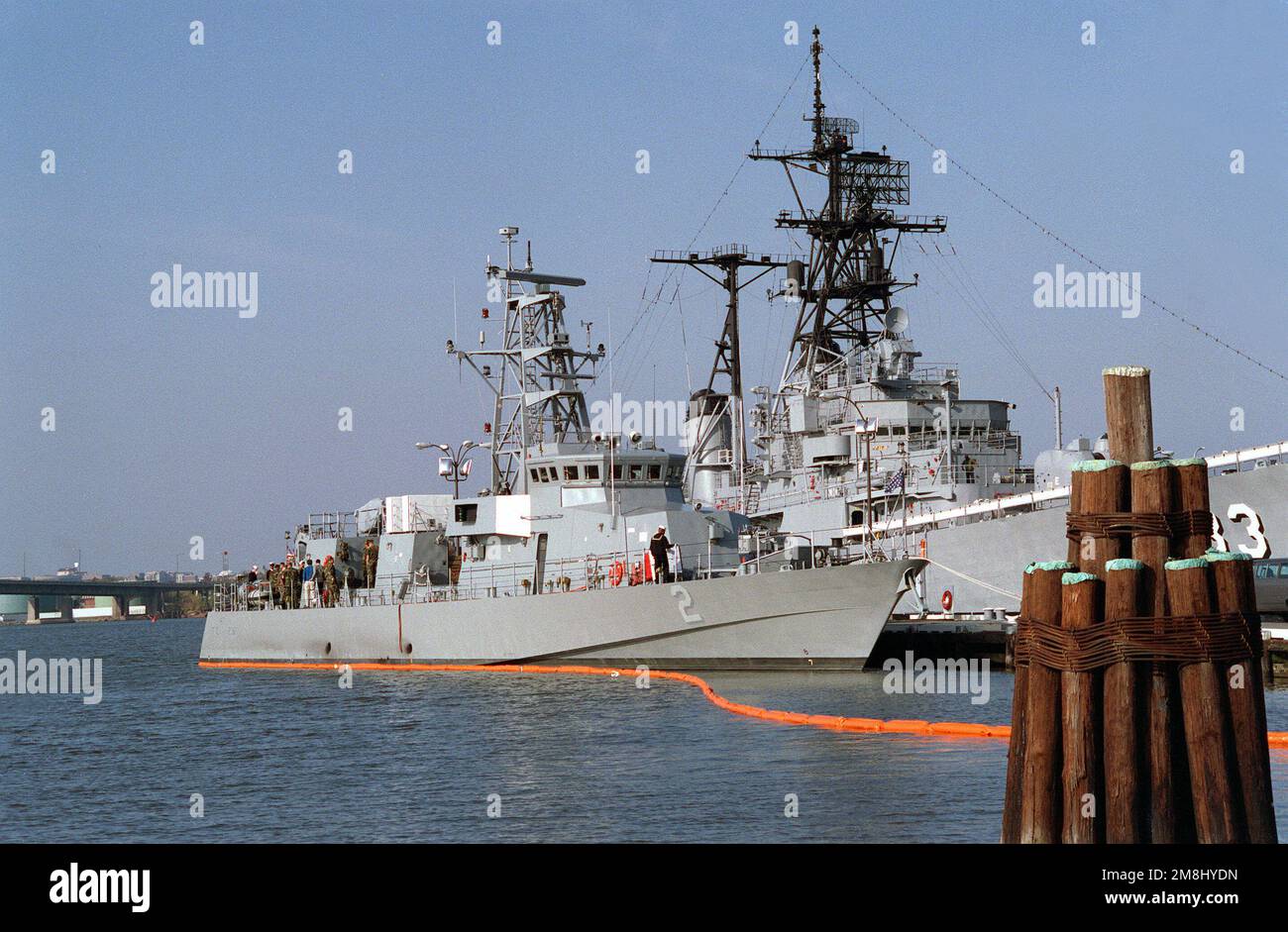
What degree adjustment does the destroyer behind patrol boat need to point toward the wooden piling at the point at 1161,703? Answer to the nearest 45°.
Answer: approximately 45° to its right

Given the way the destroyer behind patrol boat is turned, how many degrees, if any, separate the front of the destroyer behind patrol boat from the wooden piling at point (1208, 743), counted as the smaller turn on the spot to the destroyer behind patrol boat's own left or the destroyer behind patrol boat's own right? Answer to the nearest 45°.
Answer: approximately 45° to the destroyer behind patrol boat's own right

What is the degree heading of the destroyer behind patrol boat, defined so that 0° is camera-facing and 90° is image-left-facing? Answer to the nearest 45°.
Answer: approximately 315°

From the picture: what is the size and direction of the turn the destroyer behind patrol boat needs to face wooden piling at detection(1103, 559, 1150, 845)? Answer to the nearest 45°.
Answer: approximately 45° to its right
